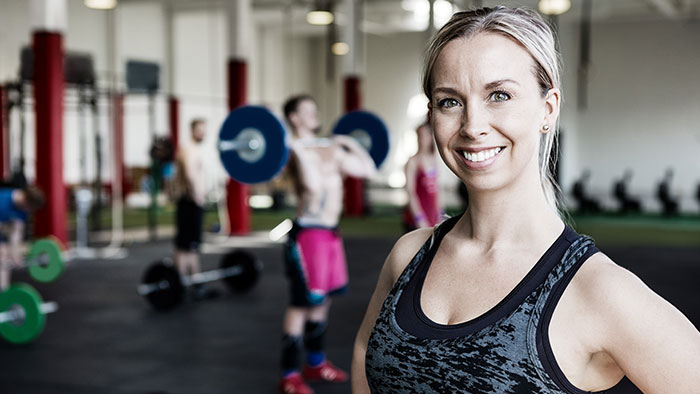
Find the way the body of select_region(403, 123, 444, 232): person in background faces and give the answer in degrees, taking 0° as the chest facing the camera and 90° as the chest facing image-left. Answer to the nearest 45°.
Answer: approximately 315°

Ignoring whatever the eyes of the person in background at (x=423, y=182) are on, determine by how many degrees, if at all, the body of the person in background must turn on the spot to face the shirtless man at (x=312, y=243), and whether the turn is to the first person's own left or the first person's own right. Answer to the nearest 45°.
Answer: approximately 45° to the first person's own right

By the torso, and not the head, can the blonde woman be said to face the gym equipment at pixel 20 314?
no

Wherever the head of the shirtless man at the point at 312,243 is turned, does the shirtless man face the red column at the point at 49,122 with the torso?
no

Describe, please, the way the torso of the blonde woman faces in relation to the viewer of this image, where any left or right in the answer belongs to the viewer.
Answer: facing the viewer and to the left of the viewer

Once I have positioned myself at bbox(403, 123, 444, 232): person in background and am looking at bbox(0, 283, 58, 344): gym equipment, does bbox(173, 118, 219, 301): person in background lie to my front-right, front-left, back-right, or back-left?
front-right

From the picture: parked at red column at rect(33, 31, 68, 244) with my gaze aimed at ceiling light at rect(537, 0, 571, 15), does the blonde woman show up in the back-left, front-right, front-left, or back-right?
front-right

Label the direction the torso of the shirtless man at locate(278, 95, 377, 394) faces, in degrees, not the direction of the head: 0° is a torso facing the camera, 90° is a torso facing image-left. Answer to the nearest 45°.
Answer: approximately 315°

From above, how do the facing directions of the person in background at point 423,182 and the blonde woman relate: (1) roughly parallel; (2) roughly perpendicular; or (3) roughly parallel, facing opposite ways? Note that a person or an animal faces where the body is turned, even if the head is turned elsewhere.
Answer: roughly perpendicular

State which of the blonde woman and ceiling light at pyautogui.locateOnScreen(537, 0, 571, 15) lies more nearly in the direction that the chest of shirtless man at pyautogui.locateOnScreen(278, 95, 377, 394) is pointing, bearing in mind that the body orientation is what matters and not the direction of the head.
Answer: the blonde woman

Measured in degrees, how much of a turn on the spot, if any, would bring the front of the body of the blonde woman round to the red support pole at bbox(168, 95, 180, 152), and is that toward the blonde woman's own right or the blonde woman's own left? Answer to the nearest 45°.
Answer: approximately 90° to the blonde woman's own right

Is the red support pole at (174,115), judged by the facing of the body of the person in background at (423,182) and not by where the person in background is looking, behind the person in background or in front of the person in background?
behind

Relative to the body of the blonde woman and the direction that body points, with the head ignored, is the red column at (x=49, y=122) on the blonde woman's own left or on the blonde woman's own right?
on the blonde woman's own right
